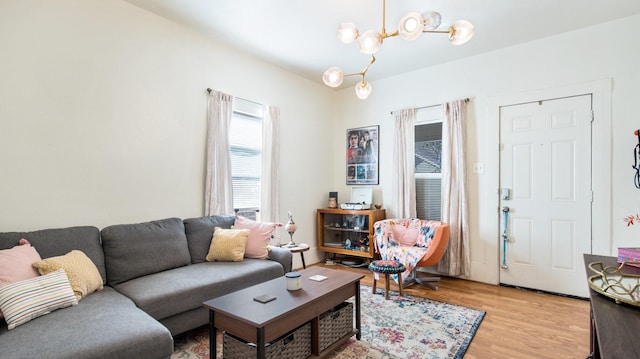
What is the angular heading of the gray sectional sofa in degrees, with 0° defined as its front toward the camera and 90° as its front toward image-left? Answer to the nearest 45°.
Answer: approximately 315°

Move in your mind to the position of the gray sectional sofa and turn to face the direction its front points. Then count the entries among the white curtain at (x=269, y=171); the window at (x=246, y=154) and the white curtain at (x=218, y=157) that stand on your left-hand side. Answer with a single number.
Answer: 3

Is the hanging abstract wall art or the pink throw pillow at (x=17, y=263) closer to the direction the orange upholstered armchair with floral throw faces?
the pink throw pillow

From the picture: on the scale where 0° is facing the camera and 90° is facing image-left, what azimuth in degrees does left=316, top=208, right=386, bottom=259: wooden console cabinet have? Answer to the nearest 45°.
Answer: approximately 45°

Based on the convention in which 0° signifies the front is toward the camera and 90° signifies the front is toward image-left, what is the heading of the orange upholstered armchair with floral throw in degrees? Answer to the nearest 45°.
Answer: approximately 45°

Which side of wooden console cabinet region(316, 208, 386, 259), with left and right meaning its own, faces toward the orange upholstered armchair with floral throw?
left

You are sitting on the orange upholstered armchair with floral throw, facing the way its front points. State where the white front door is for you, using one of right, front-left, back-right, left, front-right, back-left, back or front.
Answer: back-left

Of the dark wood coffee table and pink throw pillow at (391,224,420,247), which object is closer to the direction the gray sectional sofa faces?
the dark wood coffee table

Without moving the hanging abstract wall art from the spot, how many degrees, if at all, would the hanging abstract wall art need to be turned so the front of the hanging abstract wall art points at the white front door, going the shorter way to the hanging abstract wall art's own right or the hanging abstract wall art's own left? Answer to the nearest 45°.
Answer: approximately 90° to the hanging abstract wall art's own right
